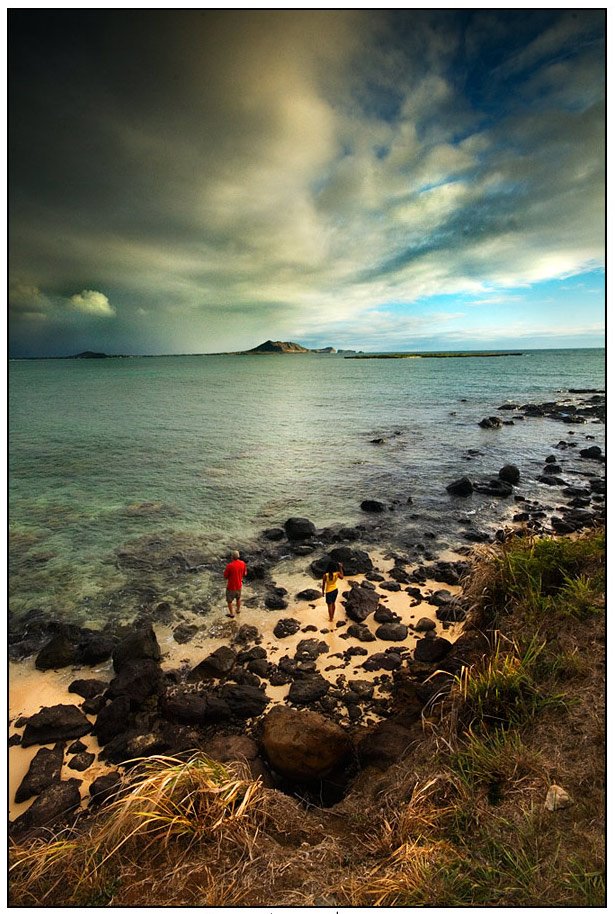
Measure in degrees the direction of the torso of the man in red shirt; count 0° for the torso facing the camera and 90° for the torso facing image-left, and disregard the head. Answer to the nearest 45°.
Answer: approximately 180°

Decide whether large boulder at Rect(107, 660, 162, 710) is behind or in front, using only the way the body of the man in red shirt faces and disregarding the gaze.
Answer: behind

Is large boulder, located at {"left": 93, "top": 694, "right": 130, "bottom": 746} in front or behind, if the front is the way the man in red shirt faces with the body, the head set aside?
behind

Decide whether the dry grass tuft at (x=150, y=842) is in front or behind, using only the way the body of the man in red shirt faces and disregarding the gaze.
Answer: behind

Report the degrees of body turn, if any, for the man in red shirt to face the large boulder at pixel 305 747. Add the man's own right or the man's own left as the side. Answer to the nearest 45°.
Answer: approximately 180°

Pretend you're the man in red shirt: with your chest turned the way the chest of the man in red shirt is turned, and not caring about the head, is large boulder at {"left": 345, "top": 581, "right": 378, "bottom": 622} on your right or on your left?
on your right

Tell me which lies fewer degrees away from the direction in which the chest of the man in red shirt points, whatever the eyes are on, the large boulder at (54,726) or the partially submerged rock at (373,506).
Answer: the partially submerged rock

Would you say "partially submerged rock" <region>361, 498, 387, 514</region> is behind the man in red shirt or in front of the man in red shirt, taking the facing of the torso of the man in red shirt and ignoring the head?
in front

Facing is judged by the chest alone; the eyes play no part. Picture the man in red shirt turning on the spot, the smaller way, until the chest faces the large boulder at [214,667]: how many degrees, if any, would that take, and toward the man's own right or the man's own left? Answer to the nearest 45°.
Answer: approximately 180°
